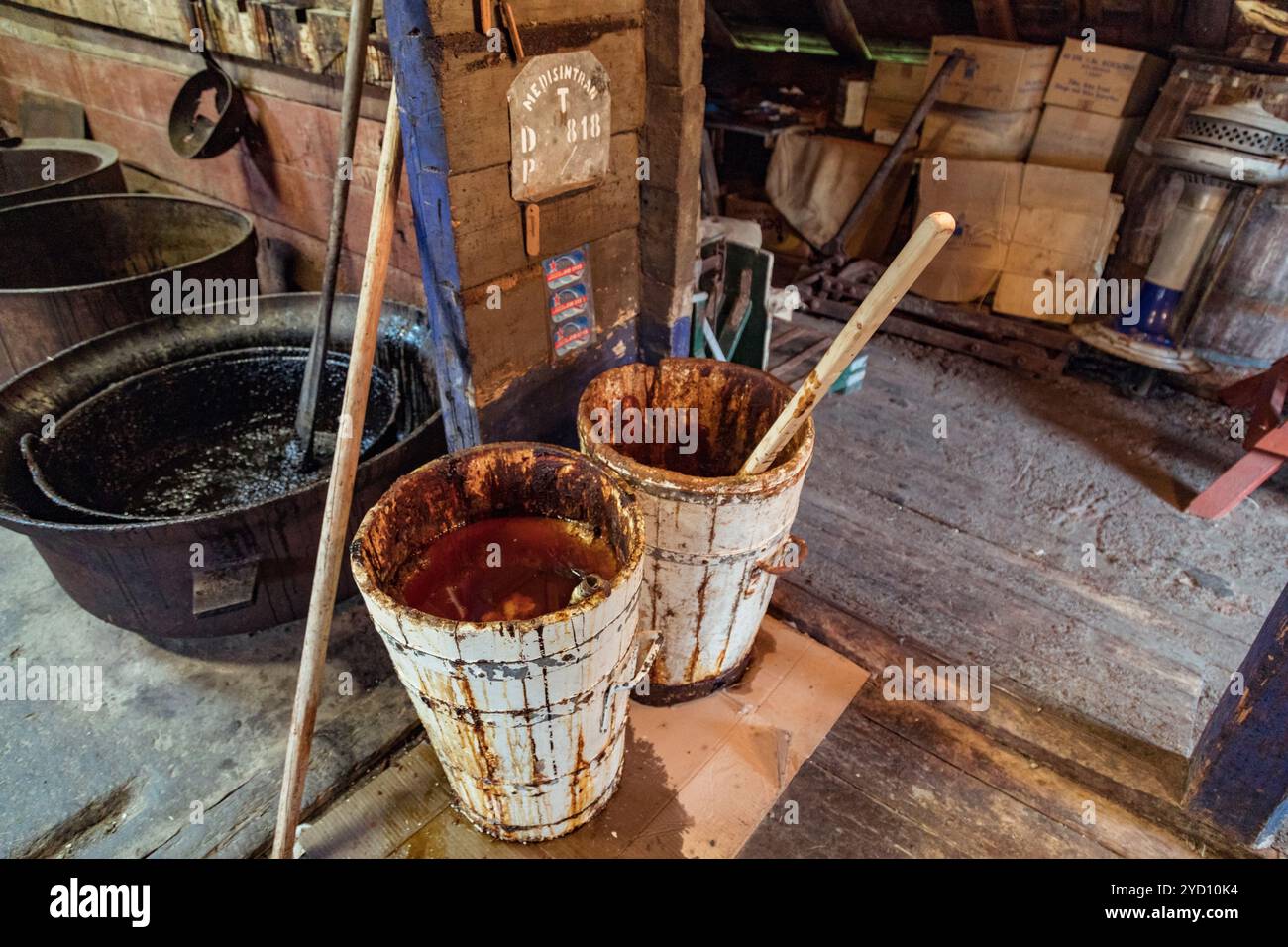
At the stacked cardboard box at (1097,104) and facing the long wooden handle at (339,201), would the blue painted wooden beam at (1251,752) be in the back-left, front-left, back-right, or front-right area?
front-left

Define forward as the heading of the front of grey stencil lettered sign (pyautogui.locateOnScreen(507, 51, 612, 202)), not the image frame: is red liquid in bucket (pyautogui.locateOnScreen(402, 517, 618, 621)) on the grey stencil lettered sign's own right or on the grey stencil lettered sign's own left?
on the grey stencil lettered sign's own right

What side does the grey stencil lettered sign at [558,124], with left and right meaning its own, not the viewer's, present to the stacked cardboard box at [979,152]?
left

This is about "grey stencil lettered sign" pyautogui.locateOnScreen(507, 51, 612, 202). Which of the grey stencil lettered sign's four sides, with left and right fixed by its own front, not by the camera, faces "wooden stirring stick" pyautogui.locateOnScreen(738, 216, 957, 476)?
front

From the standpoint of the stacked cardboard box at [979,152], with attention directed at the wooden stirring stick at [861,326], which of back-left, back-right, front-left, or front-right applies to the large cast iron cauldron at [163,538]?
front-right

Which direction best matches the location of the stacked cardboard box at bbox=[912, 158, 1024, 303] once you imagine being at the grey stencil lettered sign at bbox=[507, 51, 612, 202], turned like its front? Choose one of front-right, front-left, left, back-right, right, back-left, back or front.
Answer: left

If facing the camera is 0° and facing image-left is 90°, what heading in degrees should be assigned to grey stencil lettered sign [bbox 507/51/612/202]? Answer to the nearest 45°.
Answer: approximately 315°

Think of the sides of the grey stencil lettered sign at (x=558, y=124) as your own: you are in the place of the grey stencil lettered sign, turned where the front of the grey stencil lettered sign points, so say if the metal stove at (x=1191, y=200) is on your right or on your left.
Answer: on your left

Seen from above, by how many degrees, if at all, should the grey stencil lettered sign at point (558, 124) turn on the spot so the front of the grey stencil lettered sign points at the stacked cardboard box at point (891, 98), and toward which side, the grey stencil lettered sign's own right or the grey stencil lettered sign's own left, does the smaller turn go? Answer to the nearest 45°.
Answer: approximately 90° to the grey stencil lettered sign's own left

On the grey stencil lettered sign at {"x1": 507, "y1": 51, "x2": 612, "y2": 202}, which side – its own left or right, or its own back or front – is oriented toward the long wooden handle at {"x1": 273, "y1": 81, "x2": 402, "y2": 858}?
right
